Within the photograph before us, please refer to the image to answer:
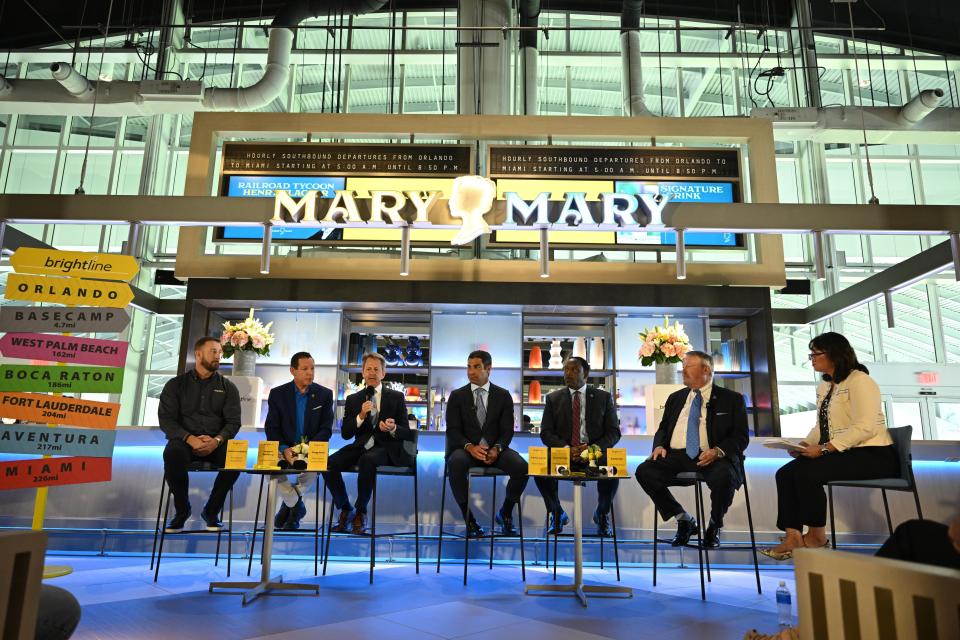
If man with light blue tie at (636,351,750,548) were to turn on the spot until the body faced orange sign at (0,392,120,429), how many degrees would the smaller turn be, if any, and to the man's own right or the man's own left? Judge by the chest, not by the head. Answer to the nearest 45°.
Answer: approximately 45° to the man's own right

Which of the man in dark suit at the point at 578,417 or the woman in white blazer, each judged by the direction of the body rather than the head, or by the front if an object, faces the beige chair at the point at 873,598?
the man in dark suit

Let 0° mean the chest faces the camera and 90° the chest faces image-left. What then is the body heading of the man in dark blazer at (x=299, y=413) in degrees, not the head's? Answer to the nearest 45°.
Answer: approximately 0°

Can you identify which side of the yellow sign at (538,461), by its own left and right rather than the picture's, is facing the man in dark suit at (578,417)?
back

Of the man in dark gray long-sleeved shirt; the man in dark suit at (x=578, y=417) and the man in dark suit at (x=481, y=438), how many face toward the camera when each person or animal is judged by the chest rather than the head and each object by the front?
3

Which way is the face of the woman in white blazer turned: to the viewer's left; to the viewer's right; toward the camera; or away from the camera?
to the viewer's left

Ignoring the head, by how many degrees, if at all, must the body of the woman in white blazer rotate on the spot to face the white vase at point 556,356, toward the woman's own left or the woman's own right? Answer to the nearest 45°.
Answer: approximately 45° to the woman's own right

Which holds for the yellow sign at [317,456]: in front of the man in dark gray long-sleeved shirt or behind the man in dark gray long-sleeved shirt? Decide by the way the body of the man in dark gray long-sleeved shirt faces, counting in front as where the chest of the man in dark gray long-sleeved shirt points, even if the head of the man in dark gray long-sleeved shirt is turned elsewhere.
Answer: in front
